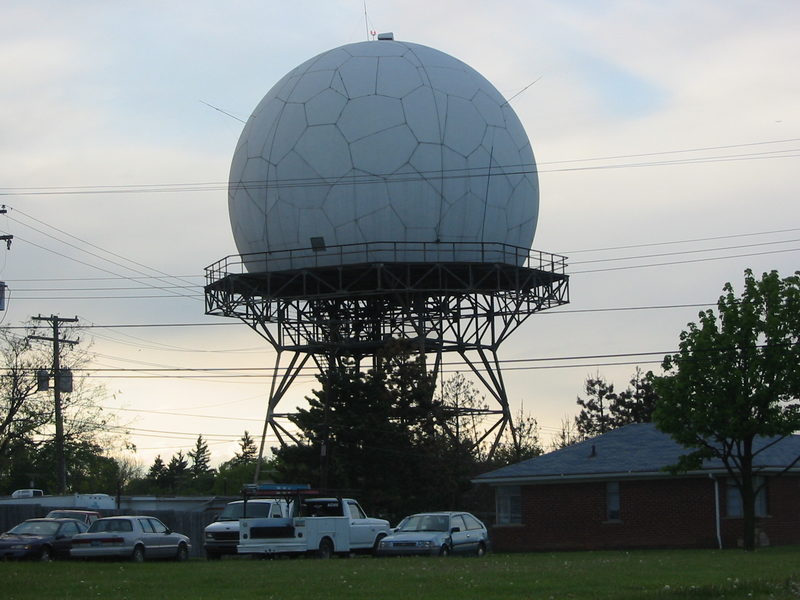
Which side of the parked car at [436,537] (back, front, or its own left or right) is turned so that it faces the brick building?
back

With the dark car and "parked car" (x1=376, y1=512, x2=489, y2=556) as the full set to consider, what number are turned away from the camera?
0

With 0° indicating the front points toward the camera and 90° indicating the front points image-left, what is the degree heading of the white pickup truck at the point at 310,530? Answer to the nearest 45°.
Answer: approximately 225°

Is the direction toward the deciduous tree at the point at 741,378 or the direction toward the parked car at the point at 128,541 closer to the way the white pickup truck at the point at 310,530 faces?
the deciduous tree

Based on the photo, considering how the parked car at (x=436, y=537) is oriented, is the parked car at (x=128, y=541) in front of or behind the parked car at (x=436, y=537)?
in front

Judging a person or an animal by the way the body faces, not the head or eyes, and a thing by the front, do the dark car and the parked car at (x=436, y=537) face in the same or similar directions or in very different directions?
same or similar directions

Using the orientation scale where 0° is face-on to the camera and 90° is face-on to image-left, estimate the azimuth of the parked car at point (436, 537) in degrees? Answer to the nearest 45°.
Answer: approximately 45°

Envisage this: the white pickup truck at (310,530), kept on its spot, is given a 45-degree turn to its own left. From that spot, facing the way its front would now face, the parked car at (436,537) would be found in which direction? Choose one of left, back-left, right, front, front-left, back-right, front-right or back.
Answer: right

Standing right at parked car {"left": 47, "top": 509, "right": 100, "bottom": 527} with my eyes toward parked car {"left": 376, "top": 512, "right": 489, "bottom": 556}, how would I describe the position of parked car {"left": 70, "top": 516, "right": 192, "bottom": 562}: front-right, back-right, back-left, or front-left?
front-right
